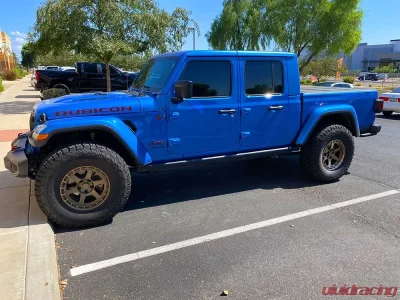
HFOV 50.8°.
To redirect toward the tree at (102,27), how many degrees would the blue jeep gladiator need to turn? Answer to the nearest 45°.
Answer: approximately 135° to its right

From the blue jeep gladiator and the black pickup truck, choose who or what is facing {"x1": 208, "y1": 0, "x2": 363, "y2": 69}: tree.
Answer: the black pickup truck

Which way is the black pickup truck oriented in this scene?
to the viewer's right

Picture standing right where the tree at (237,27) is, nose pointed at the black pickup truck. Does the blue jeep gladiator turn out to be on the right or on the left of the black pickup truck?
left

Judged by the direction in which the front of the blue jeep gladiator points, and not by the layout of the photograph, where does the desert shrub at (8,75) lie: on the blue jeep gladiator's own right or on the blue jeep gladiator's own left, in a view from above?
on the blue jeep gladiator's own right

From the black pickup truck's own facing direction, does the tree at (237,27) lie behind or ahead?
ahead

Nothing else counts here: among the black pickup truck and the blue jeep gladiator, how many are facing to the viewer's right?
1

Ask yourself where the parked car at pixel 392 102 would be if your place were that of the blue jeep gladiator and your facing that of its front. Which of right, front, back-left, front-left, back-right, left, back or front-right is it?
back

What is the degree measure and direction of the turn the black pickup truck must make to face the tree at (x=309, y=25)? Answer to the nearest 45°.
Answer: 0° — it already faces it

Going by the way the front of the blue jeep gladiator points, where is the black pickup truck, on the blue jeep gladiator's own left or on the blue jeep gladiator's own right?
on the blue jeep gladiator's own right
